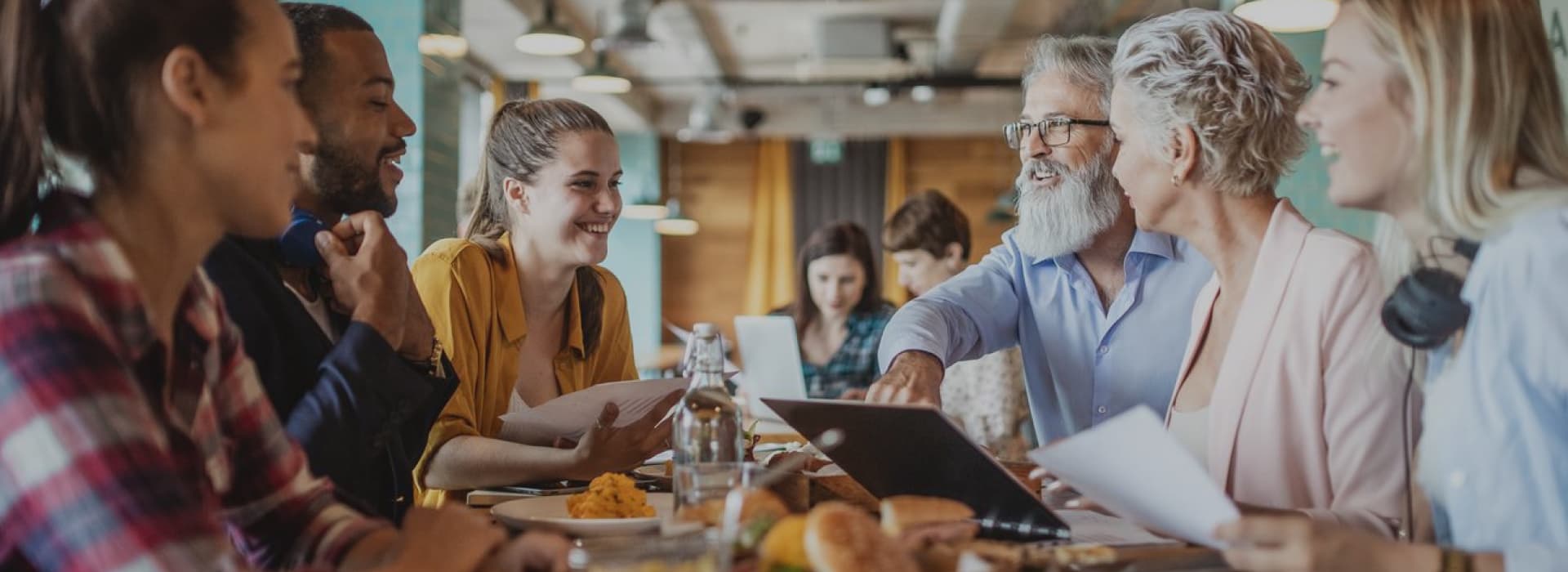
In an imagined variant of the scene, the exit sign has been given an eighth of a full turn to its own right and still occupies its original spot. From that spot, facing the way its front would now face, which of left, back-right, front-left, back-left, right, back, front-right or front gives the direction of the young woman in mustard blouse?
front-left

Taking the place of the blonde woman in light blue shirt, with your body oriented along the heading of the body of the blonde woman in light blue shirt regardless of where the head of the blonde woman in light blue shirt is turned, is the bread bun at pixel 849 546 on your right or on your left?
on your left

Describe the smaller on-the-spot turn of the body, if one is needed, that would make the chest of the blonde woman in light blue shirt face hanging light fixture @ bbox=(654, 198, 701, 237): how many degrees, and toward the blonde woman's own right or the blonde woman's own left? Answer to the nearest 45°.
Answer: approximately 45° to the blonde woman's own right

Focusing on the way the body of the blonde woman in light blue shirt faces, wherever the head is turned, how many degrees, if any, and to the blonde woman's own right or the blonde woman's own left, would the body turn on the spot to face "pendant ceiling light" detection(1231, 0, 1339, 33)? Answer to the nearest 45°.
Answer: approximately 90° to the blonde woman's own right

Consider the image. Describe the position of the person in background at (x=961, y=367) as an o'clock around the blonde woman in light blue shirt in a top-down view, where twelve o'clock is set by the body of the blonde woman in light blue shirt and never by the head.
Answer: The person in background is roughly at 2 o'clock from the blonde woman in light blue shirt.

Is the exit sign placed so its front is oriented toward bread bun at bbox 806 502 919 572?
yes

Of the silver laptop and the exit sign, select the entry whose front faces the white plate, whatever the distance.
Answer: the exit sign

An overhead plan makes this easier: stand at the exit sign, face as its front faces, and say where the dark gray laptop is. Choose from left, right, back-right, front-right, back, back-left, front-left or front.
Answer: front

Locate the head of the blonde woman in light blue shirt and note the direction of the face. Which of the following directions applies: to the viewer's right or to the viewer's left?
to the viewer's left

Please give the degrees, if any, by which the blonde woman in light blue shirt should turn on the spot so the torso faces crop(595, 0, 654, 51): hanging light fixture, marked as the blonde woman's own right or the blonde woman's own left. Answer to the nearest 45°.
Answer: approximately 45° to the blonde woman's own right

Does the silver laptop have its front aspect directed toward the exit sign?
yes

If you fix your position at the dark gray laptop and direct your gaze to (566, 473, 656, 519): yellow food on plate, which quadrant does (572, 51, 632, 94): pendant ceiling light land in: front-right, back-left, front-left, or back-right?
front-right

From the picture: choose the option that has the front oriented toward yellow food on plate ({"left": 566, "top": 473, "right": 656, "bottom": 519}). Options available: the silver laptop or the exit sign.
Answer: the exit sign

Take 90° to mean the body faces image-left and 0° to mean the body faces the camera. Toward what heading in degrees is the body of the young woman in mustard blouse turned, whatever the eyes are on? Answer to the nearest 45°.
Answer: approximately 315°

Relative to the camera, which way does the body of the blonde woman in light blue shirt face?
to the viewer's left

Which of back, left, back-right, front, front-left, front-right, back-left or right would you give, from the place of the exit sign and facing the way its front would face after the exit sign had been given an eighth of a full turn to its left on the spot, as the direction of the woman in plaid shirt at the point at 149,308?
front-right

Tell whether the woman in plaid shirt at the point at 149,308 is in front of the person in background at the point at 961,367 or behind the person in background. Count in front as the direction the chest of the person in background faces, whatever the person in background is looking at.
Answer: in front

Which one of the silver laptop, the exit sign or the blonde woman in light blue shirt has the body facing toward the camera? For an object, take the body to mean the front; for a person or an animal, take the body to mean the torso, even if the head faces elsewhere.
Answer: the exit sign
